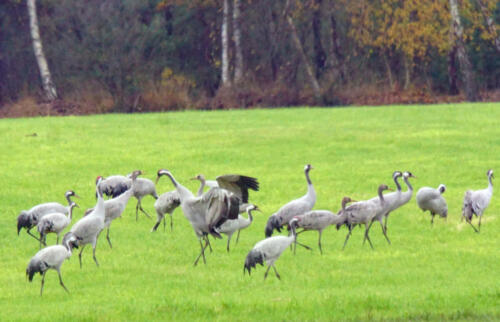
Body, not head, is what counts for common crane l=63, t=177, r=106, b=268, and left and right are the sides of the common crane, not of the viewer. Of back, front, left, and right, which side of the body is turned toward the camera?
right

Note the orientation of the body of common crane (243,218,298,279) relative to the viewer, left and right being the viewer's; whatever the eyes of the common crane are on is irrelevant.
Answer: facing to the right of the viewer

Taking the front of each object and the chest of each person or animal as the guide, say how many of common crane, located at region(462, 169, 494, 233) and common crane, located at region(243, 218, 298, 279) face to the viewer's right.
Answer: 2

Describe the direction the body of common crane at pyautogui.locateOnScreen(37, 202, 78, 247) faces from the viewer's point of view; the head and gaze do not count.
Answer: to the viewer's right

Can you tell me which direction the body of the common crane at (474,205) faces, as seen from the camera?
to the viewer's right

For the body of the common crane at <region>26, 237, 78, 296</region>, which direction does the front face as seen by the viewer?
to the viewer's right

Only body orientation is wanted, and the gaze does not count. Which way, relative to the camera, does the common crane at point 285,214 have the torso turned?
to the viewer's right

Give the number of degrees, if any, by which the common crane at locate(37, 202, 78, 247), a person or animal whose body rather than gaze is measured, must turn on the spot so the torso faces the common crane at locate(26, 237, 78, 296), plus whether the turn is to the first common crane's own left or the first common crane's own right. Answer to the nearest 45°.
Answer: approximately 90° to the first common crane's own right

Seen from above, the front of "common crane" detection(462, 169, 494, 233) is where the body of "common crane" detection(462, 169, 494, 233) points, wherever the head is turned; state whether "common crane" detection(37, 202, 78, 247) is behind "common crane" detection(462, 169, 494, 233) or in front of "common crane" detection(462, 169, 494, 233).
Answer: behind
